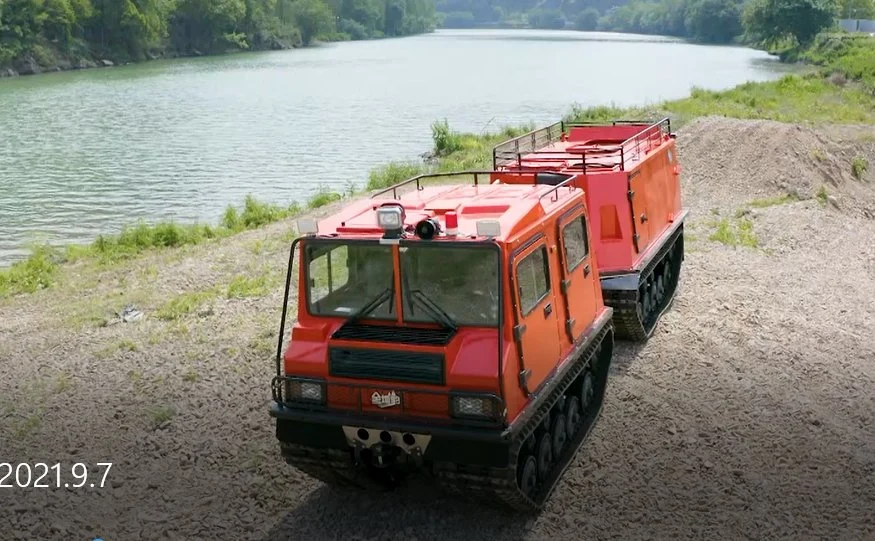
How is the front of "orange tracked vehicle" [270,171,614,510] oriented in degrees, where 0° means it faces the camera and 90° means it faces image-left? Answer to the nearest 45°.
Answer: approximately 45°

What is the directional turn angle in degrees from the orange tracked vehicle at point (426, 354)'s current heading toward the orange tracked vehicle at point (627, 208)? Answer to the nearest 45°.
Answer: approximately 180°
